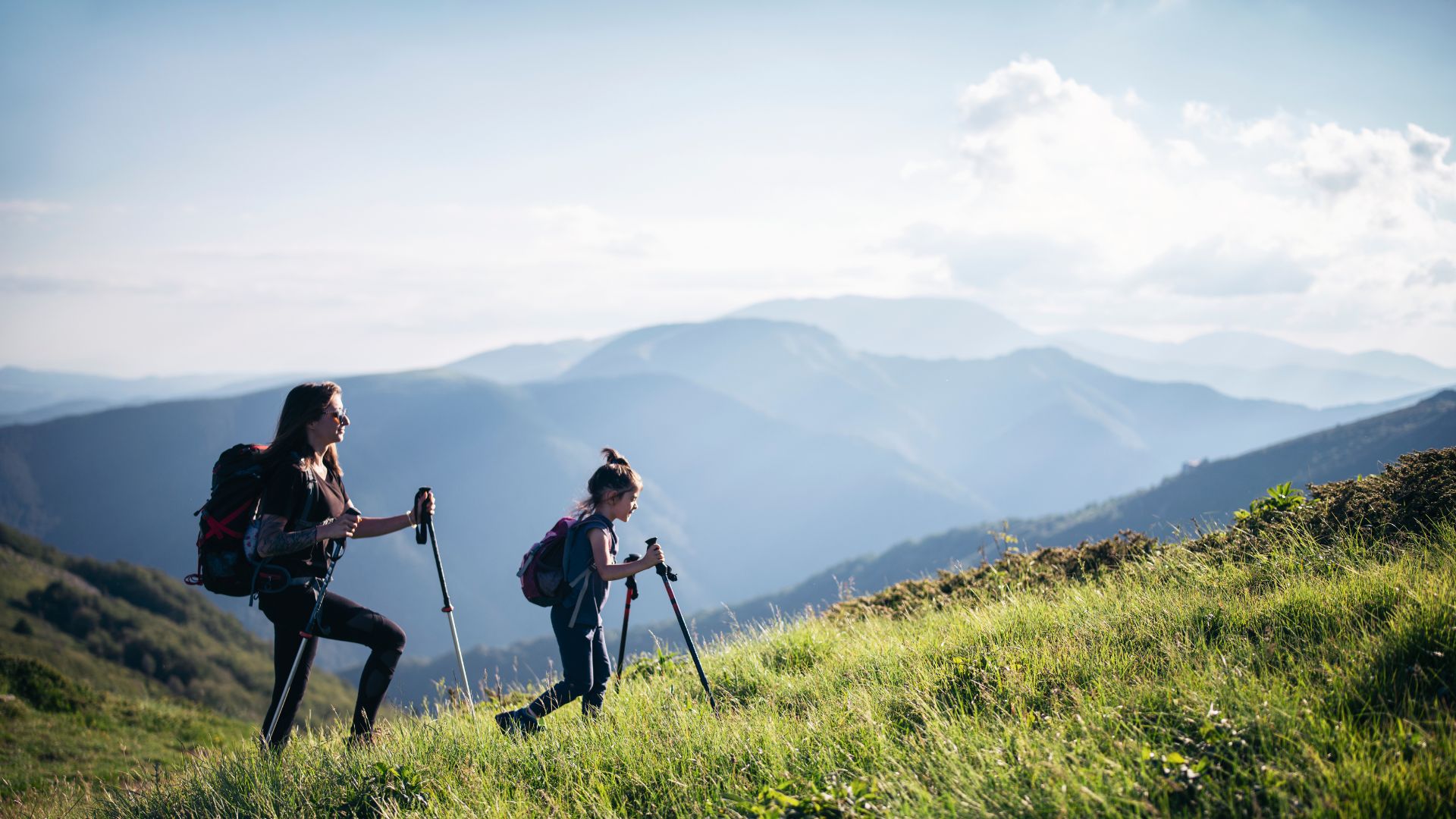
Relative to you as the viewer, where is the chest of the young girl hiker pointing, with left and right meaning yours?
facing to the right of the viewer

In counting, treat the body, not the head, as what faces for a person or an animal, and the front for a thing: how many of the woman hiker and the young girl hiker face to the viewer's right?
2

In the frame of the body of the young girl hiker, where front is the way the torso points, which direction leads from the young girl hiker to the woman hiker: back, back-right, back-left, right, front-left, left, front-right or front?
back

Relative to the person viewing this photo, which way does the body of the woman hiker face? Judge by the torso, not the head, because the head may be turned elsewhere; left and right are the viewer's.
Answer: facing to the right of the viewer

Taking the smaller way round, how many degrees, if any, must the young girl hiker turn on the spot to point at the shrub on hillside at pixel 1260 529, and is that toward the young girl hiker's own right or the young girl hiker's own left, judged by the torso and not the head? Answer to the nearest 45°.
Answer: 0° — they already face it

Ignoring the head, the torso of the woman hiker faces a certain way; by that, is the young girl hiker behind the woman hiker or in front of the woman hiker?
in front
